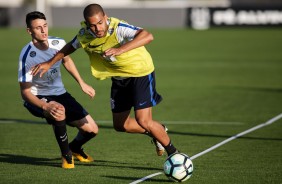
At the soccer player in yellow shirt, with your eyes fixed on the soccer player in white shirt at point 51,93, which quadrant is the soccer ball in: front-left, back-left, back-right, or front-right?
back-left

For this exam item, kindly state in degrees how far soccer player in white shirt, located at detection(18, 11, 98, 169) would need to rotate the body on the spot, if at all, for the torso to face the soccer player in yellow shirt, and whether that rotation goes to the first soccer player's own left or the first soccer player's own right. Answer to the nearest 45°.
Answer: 0° — they already face them

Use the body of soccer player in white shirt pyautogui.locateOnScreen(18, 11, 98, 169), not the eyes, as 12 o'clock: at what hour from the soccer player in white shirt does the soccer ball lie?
The soccer ball is roughly at 12 o'clock from the soccer player in white shirt.

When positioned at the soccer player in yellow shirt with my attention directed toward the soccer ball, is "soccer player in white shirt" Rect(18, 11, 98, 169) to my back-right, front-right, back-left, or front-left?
back-right

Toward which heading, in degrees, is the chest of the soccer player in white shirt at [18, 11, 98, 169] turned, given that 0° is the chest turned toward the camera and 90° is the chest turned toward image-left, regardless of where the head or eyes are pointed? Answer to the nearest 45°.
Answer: approximately 315°
